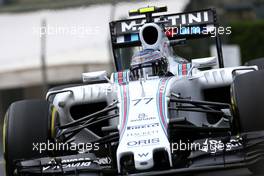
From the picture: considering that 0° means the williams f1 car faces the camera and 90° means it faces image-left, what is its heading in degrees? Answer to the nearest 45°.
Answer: approximately 0°
